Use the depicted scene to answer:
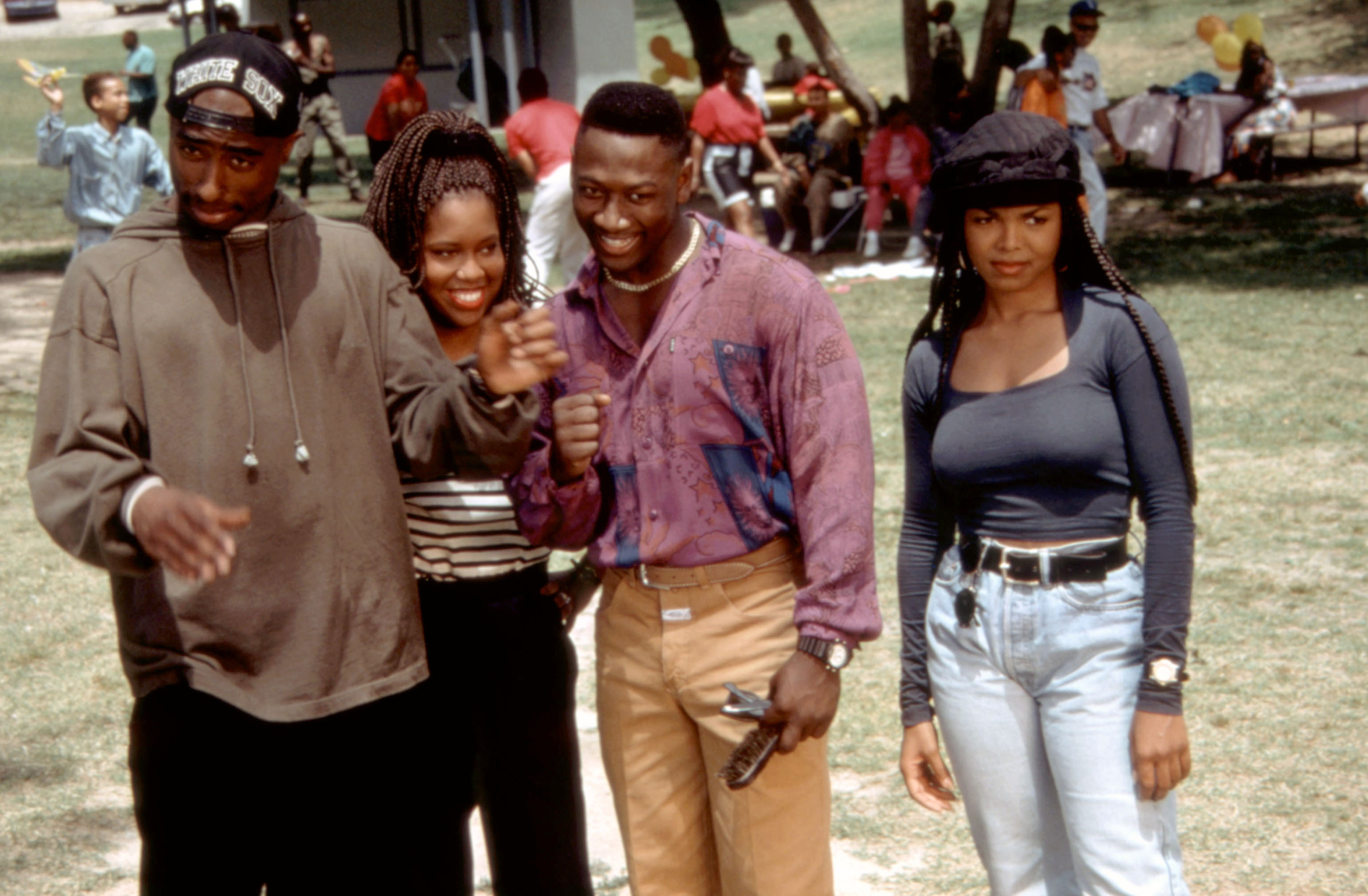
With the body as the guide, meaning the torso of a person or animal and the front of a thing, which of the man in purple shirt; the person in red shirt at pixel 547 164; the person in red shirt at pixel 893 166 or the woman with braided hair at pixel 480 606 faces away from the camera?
the person in red shirt at pixel 547 164

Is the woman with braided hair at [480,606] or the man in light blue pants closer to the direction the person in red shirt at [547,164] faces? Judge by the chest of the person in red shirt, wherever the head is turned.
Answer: the man in light blue pants

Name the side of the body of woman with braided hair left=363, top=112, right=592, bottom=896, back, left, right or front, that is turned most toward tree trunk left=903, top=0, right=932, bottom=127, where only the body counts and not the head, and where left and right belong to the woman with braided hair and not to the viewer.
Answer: back

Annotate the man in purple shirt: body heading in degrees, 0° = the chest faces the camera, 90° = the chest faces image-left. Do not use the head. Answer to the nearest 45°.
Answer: approximately 45°

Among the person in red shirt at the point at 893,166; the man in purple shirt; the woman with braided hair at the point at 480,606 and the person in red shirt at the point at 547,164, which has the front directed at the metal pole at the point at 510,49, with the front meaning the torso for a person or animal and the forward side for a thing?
the person in red shirt at the point at 547,164

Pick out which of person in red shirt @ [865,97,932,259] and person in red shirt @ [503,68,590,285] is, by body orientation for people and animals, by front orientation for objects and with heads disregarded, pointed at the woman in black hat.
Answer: person in red shirt @ [865,97,932,259]

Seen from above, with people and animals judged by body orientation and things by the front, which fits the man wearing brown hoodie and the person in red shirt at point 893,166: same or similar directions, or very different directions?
same or similar directions

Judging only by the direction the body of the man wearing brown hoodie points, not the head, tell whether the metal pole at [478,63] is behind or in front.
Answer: behind

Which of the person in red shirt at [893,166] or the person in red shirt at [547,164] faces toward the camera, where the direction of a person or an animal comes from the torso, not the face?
the person in red shirt at [893,166]

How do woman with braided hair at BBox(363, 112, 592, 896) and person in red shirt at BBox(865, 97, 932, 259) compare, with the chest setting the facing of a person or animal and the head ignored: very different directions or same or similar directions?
same or similar directions

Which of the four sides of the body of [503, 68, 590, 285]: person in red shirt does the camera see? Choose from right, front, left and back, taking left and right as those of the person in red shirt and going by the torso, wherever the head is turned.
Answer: back

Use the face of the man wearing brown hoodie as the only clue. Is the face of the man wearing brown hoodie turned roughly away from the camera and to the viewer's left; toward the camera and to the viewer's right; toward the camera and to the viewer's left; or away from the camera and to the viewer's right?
toward the camera and to the viewer's left

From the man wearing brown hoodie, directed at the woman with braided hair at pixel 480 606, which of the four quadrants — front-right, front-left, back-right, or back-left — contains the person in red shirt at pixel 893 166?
front-left

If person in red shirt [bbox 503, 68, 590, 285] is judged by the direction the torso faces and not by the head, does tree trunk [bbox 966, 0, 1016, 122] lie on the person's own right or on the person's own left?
on the person's own right

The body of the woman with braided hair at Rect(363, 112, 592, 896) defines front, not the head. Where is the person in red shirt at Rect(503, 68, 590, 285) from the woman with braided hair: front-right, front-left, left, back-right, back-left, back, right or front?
back

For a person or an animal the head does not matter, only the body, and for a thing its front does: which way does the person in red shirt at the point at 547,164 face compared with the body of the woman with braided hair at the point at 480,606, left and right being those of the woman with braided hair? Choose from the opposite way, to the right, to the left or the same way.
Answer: the opposite way

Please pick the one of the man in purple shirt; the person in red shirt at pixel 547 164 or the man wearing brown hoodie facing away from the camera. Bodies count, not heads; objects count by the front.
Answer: the person in red shirt

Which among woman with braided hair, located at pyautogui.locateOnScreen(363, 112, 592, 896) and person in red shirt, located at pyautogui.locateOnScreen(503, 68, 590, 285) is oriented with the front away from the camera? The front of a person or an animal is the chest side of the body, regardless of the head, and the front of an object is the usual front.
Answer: the person in red shirt

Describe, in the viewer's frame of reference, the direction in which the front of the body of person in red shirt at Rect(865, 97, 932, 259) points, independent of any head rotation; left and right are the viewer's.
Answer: facing the viewer

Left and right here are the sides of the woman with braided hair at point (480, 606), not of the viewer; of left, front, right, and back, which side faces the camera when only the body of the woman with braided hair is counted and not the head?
front
